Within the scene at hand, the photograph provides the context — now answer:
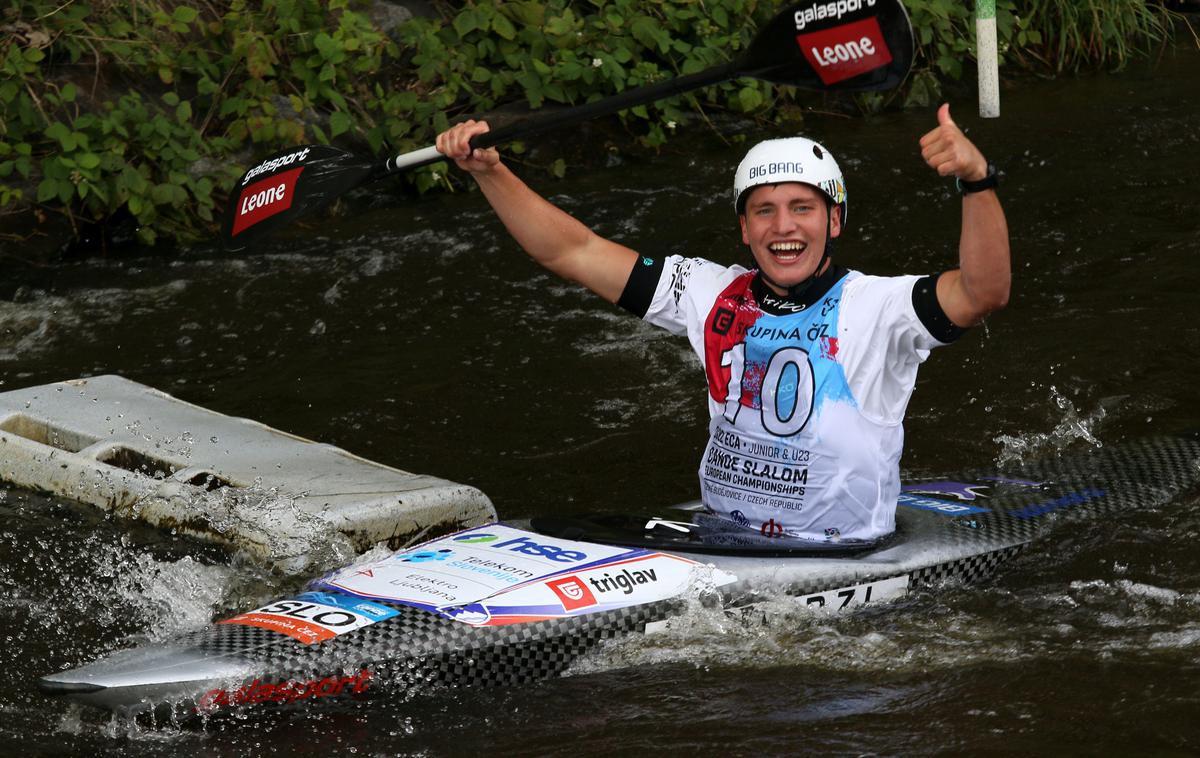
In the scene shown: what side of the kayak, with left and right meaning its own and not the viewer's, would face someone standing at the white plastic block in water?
right

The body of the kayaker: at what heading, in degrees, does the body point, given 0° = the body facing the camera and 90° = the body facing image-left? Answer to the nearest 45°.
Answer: approximately 45°

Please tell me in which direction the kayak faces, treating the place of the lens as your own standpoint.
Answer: facing the viewer and to the left of the viewer

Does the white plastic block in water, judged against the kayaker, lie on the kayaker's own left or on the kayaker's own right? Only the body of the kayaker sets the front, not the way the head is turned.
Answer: on the kayaker's own right
